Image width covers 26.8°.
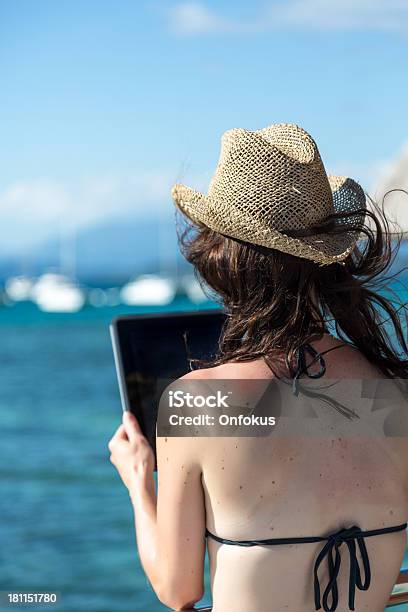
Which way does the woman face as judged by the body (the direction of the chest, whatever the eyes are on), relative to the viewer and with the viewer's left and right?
facing away from the viewer and to the left of the viewer

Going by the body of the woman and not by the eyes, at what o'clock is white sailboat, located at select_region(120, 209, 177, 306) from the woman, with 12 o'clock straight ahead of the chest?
The white sailboat is roughly at 1 o'clock from the woman.

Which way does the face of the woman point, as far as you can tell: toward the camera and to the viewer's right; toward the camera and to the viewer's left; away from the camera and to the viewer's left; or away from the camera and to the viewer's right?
away from the camera and to the viewer's left
